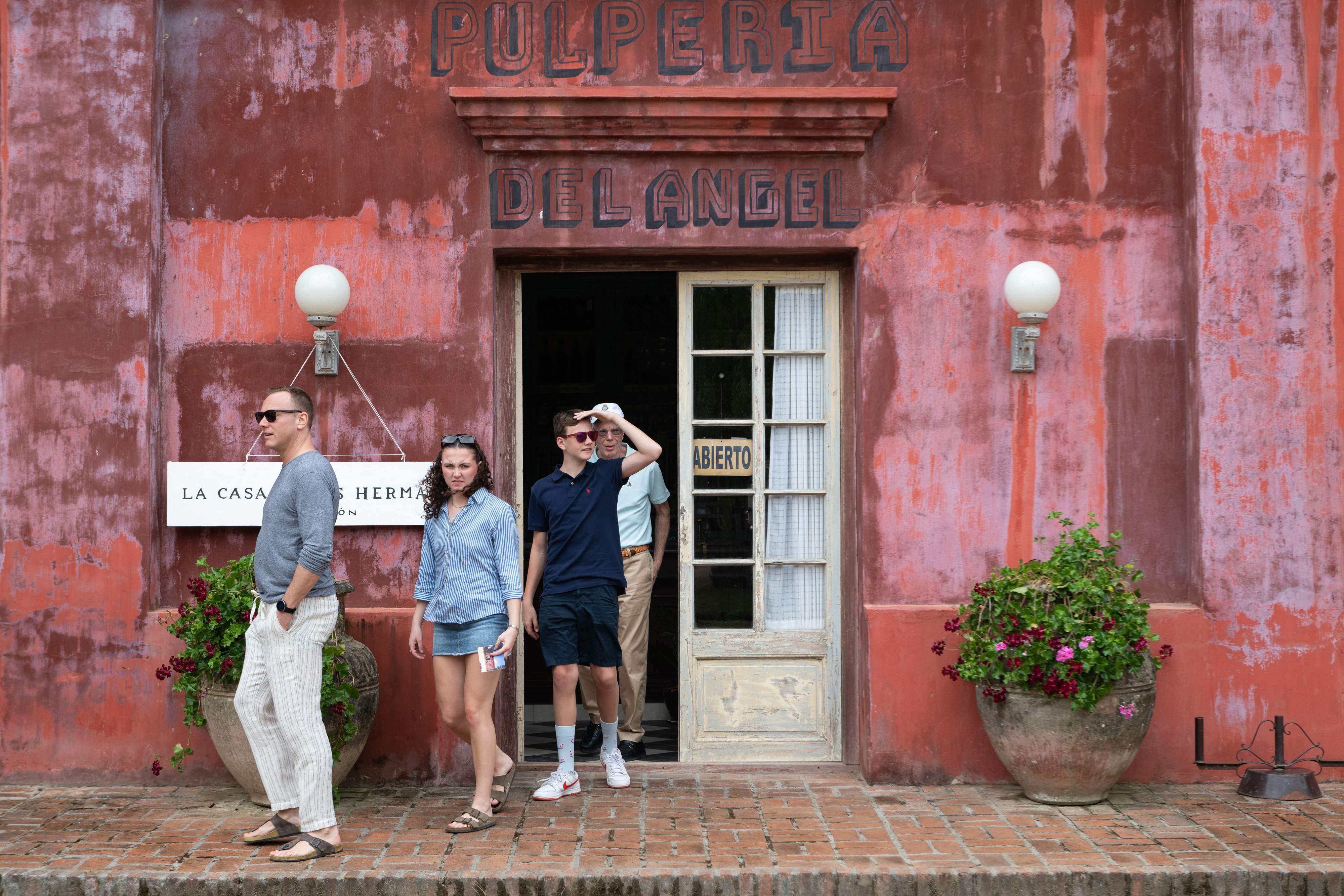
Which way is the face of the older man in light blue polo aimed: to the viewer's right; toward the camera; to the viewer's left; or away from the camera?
toward the camera

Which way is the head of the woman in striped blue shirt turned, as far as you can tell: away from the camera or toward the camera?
toward the camera

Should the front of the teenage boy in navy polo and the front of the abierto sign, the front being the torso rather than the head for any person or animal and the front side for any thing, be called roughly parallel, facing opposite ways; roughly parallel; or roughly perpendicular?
roughly parallel

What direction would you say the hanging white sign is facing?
toward the camera

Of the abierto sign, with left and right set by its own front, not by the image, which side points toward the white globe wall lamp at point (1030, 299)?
left

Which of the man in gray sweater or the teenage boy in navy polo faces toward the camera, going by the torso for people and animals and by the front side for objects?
the teenage boy in navy polo

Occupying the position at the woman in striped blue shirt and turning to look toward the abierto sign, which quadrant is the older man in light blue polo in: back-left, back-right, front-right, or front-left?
front-left

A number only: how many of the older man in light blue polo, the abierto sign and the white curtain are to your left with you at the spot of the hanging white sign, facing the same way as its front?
3

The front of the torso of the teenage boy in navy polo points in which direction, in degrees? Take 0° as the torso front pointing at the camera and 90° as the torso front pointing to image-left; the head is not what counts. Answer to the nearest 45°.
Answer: approximately 0°

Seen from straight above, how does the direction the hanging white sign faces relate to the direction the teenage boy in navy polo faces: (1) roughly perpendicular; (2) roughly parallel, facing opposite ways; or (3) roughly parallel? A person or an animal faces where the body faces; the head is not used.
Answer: roughly parallel
